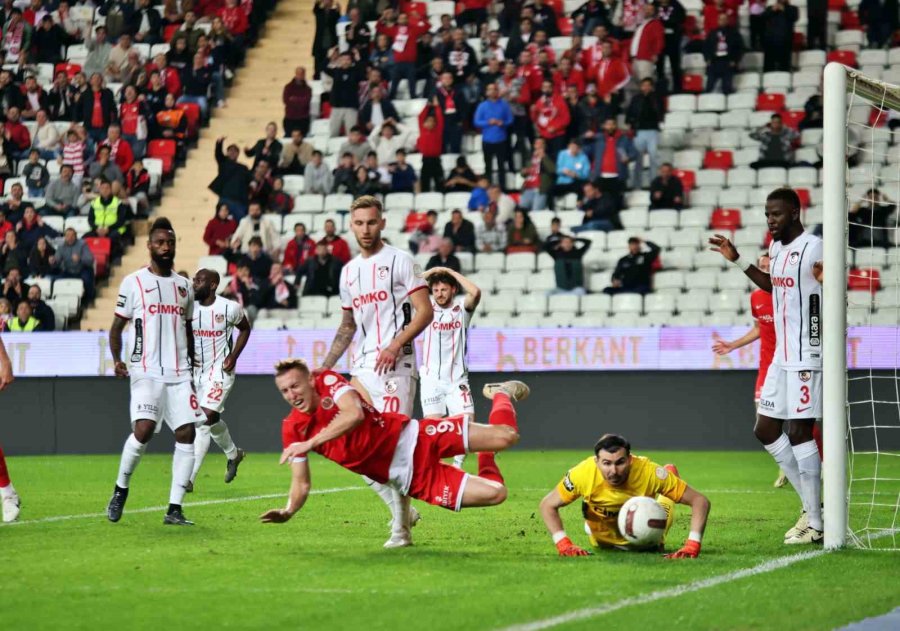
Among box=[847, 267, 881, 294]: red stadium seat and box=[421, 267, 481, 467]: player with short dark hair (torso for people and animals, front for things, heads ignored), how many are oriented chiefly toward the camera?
2

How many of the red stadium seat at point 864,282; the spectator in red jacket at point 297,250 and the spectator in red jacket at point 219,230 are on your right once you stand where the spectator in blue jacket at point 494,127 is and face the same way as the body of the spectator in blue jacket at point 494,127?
2

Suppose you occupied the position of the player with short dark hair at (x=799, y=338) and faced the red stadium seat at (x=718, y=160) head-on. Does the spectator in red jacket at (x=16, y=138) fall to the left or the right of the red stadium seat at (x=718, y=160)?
left

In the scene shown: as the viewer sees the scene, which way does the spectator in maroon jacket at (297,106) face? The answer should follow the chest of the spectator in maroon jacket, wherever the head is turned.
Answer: toward the camera

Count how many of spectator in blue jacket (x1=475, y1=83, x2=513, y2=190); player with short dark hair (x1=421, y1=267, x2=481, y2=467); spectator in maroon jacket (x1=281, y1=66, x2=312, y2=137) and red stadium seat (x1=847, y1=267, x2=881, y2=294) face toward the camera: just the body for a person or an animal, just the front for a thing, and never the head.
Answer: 4

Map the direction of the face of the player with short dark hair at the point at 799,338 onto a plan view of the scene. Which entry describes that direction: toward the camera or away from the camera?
toward the camera

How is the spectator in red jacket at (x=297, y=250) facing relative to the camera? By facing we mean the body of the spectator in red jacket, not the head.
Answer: toward the camera

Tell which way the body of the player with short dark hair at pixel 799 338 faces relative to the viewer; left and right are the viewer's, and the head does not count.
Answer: facing the viewer and to the left of the viewer

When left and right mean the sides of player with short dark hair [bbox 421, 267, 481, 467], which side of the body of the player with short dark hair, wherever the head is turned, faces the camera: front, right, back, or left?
front

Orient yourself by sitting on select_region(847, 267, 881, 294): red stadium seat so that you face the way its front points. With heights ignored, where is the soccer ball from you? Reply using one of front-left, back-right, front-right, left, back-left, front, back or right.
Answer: front

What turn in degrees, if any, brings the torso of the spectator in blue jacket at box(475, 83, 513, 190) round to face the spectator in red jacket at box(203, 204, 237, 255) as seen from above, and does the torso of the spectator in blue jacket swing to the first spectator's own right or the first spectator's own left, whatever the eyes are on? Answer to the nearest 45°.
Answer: approximately 90° to the first spectator's own right

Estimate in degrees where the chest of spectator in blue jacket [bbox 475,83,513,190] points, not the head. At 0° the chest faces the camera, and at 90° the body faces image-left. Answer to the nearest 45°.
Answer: approximately 0°

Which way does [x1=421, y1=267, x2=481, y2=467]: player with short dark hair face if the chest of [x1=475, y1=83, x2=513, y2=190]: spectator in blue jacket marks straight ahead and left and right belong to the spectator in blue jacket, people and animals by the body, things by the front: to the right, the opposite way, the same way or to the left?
the same way

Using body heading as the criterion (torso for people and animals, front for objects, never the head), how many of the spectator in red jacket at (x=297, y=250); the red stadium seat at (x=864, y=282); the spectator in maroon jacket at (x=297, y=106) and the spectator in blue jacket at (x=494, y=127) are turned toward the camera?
4

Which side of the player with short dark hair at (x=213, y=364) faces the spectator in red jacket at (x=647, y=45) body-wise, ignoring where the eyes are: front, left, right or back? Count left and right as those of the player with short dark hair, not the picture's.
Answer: back

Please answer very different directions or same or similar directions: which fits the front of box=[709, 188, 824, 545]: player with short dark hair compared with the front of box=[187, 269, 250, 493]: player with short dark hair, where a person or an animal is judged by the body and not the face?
same or similar directions

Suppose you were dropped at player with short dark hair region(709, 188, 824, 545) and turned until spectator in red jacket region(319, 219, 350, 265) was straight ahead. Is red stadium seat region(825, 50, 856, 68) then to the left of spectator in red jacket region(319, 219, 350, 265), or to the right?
right

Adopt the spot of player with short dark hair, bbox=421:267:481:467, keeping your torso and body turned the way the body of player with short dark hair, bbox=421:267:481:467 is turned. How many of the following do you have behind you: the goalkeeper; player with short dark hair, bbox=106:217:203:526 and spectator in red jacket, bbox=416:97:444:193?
1

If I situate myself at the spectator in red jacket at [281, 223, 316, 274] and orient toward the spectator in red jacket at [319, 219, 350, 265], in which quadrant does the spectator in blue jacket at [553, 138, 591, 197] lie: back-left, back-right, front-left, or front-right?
front-left
